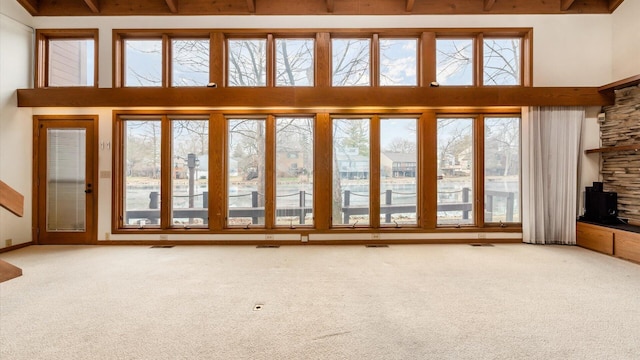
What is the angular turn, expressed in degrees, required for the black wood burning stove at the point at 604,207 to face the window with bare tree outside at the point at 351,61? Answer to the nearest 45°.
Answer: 0° — it already faces it

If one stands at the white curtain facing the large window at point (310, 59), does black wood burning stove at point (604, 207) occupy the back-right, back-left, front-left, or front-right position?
back-left

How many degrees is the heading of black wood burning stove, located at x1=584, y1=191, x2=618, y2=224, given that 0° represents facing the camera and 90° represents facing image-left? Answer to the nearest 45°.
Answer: approximately 45°

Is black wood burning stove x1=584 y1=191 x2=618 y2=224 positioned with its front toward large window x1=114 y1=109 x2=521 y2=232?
yes

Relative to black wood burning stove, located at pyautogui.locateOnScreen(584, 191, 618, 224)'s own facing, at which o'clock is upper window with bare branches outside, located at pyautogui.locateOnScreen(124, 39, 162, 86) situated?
The upper window with bare branches outside is roughly at 12 o'clock from the black wood burning stove.
